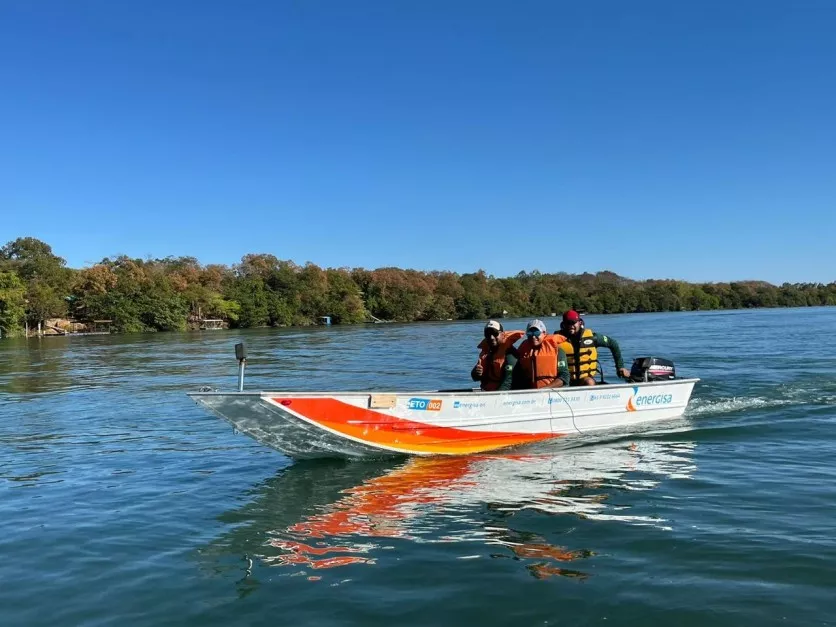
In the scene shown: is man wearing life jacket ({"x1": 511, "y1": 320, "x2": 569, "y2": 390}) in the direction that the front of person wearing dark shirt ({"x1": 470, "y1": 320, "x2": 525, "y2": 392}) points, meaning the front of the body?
no

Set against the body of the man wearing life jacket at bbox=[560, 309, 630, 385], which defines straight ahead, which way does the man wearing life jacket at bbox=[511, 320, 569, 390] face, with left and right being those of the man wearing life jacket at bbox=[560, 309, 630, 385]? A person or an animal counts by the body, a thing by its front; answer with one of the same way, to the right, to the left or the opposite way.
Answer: the same way

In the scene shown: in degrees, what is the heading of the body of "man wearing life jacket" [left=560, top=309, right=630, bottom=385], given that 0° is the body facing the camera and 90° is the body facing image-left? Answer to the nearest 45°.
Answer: approximately 45°

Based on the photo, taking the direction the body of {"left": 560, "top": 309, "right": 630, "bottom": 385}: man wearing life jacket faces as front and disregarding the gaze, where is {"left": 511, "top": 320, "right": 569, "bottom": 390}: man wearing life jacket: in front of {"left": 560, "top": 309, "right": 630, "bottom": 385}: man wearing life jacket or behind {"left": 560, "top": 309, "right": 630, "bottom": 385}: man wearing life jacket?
in front

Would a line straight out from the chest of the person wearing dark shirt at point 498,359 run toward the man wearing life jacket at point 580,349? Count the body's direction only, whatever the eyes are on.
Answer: no

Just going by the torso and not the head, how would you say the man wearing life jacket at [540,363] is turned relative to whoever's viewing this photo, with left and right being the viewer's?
facing the viewer and to the left of the viewer

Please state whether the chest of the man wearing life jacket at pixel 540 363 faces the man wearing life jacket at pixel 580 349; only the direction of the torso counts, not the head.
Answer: no

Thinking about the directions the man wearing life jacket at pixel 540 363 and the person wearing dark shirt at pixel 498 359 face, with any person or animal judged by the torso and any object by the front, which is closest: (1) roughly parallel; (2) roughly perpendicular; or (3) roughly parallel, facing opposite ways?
roughly parallel

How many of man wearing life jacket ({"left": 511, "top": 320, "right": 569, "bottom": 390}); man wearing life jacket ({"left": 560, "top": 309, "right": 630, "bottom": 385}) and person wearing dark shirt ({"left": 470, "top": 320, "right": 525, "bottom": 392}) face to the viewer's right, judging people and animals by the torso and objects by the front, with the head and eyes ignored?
0

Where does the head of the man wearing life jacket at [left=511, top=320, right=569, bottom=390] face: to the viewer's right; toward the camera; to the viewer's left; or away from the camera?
toward the camera
